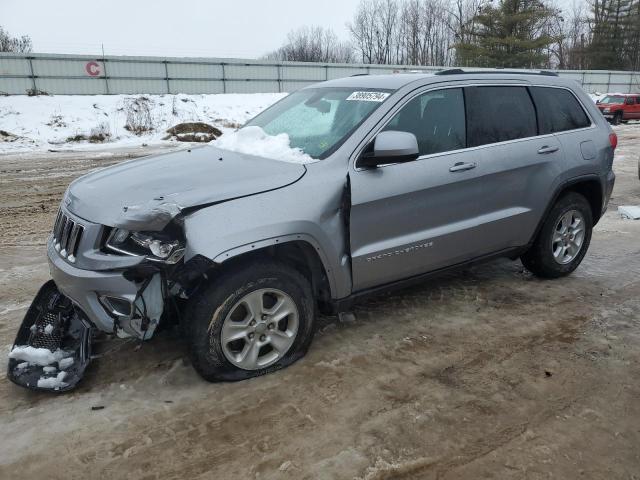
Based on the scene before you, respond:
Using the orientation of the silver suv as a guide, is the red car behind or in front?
behind

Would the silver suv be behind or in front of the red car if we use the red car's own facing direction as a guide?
in front

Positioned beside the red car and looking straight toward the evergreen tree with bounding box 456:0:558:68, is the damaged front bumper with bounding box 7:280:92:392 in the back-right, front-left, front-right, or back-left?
back-left

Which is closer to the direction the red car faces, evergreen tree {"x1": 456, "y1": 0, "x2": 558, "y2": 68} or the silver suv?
the silver suv

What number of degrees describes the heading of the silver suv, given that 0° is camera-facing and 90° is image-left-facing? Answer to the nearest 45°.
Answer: approximately 45°

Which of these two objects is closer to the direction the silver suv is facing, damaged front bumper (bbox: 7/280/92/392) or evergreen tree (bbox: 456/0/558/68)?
the damaged front bumper

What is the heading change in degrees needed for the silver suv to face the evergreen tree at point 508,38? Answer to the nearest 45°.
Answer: approximately 135° to its right
